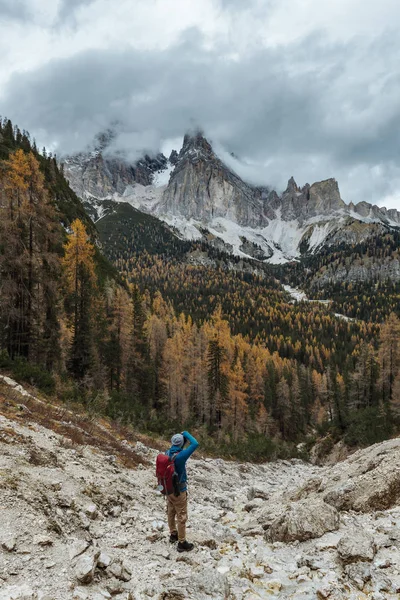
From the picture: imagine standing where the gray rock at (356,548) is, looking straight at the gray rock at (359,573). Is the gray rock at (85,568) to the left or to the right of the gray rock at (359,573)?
right

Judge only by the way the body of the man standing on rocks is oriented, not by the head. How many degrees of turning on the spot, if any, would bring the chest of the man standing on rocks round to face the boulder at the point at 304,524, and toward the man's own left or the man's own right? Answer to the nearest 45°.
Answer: approximately 45° to the man's own right

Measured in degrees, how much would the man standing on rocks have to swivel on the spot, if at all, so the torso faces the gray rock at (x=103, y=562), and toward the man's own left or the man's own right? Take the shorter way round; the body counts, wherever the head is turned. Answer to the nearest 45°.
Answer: approximately 180°

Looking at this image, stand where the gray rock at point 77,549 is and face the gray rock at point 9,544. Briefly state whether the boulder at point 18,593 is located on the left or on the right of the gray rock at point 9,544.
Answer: left

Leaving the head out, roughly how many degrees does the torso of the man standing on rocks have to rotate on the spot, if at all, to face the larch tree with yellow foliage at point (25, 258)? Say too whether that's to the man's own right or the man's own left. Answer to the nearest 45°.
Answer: approximately 90° to the man's own left

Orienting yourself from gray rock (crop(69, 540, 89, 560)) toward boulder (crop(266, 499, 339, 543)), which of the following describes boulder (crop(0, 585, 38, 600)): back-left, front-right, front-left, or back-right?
back-right

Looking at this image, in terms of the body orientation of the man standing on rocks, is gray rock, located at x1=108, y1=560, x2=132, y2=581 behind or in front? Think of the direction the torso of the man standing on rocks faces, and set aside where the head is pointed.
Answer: behind

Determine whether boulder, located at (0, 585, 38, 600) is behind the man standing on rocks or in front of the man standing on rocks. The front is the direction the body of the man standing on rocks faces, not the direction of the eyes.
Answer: behind

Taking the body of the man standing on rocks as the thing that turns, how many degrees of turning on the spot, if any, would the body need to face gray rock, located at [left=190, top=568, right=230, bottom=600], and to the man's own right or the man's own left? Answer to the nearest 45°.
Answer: approximately 135° to the man's own right

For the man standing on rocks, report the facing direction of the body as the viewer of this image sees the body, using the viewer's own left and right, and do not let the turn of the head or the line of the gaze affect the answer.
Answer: facing away from the viewer and to the right of the viewer
